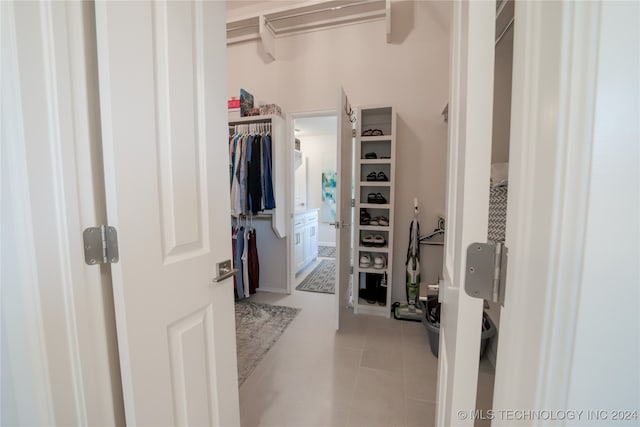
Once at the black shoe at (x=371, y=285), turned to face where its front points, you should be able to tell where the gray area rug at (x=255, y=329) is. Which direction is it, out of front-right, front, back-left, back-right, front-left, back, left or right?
front-right

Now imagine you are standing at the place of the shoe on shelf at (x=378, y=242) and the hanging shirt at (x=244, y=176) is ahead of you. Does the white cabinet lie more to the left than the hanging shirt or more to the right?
right

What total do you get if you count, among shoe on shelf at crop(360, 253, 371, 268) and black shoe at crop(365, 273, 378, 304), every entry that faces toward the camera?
2

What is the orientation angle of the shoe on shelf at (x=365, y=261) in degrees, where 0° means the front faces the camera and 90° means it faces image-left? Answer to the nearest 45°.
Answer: approximately 0°

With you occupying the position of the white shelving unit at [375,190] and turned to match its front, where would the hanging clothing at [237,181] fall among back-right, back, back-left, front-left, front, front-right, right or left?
right

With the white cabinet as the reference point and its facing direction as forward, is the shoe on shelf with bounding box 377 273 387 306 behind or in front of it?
in front
